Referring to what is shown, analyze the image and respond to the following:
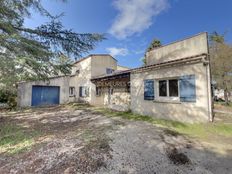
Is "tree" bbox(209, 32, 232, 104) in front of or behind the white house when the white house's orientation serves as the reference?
behind

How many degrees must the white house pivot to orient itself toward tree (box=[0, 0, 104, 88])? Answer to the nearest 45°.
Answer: approximately 45° to its right

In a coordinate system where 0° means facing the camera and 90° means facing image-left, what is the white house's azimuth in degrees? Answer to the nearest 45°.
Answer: approximately 45°

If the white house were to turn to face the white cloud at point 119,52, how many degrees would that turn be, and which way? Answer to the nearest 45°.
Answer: approximately 135° to its right

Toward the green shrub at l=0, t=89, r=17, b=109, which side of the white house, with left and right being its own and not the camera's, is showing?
right
